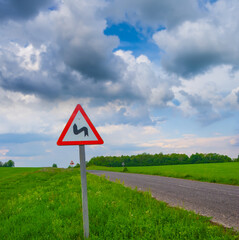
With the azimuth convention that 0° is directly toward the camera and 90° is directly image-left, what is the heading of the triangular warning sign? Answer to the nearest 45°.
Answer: approximately 0°
